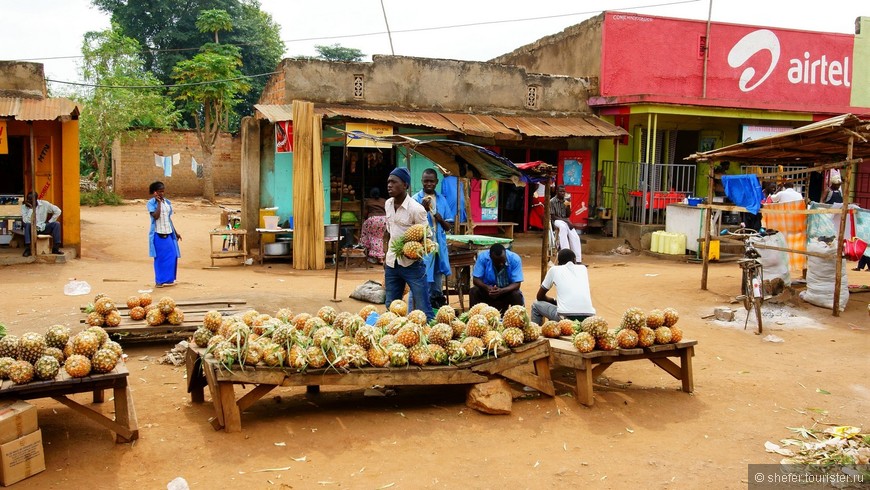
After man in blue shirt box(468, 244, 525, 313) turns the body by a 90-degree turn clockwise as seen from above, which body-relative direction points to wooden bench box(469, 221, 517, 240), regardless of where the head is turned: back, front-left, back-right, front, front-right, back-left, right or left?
right

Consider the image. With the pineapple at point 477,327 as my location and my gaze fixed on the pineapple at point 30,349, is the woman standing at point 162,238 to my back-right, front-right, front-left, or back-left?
front-right

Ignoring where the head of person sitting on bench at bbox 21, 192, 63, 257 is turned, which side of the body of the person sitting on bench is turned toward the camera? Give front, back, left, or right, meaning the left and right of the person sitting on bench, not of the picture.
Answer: front

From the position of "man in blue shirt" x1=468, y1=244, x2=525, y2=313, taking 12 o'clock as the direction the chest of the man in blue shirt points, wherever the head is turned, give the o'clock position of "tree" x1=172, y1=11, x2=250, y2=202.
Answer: The tree is roughly at 5 o'clock from the man in blue shirt.

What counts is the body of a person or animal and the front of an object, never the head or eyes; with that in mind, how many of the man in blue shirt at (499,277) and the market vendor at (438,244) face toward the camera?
2

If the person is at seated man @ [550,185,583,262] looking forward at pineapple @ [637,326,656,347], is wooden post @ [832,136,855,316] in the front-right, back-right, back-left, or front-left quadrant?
front-left

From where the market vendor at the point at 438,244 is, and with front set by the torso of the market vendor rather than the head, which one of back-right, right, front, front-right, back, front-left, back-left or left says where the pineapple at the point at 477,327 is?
front

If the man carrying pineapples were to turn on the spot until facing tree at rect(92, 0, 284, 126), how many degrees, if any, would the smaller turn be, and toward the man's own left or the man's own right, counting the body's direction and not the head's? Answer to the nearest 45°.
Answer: approximately 135° to the man's own right

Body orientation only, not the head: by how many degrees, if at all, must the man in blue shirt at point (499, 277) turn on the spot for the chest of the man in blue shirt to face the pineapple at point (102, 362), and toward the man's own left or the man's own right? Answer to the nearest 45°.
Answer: approximately 45° to the man's own right

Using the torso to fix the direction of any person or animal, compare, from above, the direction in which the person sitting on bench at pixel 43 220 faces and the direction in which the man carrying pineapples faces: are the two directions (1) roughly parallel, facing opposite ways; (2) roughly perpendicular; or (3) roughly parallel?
roughly perpendicular

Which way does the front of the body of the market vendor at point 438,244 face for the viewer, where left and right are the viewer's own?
facing the viewer

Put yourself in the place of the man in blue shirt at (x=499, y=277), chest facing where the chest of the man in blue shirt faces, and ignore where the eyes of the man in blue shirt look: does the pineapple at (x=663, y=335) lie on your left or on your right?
on your left

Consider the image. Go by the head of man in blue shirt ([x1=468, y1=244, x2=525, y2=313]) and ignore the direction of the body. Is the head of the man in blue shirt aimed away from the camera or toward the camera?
toward the camera

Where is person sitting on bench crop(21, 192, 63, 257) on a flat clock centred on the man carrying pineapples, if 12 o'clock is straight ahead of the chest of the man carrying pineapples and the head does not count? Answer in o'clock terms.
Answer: The person sitting on bench is roughly at 3 o'clock from the man carrying pineapples.

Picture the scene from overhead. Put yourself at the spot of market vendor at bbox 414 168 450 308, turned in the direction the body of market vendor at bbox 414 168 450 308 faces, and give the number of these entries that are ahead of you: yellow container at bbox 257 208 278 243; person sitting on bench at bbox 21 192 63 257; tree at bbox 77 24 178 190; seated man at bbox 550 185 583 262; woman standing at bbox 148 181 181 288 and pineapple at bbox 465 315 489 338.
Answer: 1
